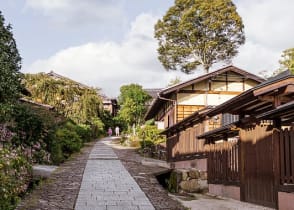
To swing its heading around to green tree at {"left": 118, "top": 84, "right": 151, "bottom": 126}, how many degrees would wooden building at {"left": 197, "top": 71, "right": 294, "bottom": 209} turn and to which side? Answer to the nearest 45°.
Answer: approximately 135° to its right

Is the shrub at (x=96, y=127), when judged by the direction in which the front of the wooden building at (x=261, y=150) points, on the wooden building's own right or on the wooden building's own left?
on the wooden building's own right

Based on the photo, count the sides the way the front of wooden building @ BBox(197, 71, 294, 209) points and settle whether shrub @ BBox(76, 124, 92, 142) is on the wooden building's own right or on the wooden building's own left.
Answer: on the wooden building's own right

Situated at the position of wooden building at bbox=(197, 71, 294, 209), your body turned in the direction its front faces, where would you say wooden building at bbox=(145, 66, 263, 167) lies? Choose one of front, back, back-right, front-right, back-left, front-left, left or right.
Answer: back-right

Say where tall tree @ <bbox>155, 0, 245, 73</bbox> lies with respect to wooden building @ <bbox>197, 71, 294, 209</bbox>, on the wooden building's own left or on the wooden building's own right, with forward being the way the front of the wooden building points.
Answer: on the wooden building's own right

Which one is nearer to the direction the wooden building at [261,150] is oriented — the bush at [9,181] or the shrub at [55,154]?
the bush

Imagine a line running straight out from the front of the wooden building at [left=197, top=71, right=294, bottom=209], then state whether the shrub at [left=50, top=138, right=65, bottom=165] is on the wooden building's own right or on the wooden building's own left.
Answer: on the wooden building's own right

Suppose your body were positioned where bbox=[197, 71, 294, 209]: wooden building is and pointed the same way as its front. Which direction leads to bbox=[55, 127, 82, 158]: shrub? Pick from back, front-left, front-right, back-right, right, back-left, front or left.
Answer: right

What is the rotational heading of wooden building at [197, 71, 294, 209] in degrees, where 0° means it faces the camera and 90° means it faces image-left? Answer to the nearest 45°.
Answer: approximately 45°

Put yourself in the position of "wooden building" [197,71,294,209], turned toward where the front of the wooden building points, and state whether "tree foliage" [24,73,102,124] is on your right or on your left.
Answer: on your right
